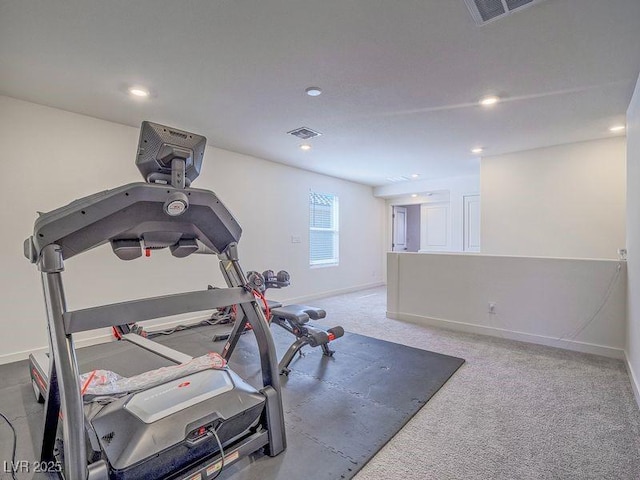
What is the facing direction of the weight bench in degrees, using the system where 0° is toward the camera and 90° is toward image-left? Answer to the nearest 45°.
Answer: approximately 315°

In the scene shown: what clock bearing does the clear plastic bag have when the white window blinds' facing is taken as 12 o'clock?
The clear plastic bag is roughly at 2 o'clock from the white window blinds.

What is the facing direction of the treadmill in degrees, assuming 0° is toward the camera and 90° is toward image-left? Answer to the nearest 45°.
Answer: approximately 315°

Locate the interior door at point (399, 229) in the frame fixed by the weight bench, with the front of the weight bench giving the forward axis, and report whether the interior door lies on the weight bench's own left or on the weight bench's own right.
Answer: on the weight bench's own left

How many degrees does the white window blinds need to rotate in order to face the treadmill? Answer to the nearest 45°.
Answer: approximately 45° to its right

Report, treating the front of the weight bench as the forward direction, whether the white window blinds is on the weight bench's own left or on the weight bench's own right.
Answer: on the weight bench's own left

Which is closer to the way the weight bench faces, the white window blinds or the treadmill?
the treadmill

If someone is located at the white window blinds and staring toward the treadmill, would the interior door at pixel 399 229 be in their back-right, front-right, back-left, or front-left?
back-left

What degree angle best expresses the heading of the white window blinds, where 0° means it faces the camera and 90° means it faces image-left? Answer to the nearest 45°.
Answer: approximately 315°

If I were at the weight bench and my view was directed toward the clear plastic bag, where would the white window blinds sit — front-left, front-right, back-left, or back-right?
back-right
